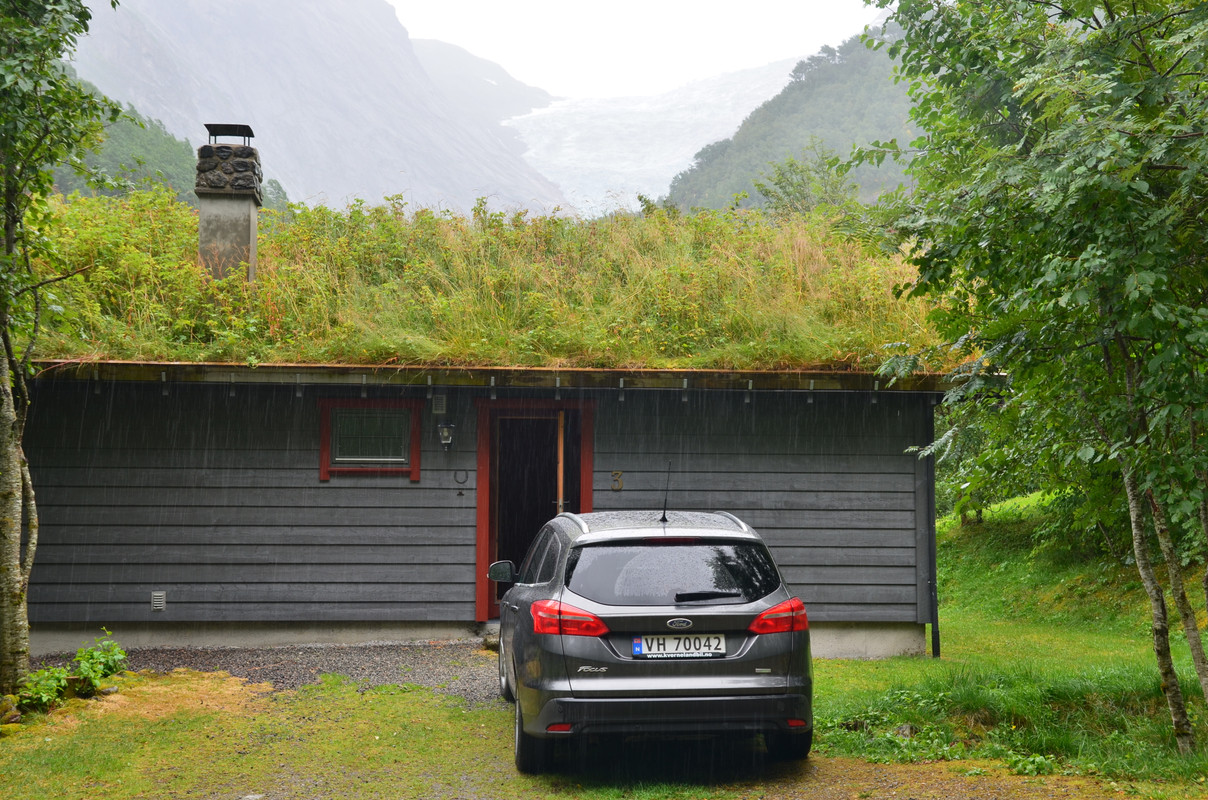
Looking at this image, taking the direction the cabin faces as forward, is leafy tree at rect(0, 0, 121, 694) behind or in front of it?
in front

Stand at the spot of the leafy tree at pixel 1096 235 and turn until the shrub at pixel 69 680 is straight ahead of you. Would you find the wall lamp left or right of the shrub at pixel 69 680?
right

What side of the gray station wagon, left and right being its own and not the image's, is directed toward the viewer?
back

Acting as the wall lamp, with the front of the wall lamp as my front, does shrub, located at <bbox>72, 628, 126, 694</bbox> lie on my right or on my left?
on my right

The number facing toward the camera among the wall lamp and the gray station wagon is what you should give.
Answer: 1

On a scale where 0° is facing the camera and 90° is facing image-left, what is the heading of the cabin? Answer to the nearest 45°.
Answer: approximately 0°

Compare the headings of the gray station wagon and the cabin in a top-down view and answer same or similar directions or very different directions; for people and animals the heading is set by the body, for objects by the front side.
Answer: very different directions

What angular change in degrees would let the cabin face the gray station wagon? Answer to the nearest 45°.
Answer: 0° — it already faces it

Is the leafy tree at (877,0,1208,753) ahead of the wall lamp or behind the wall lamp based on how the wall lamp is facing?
ahead

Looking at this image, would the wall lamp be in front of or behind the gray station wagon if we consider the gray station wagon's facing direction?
in front

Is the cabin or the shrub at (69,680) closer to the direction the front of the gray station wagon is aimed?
the cabin

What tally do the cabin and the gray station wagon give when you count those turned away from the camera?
1

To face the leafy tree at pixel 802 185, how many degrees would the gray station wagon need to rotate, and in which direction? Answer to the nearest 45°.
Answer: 0° — it already faces it
